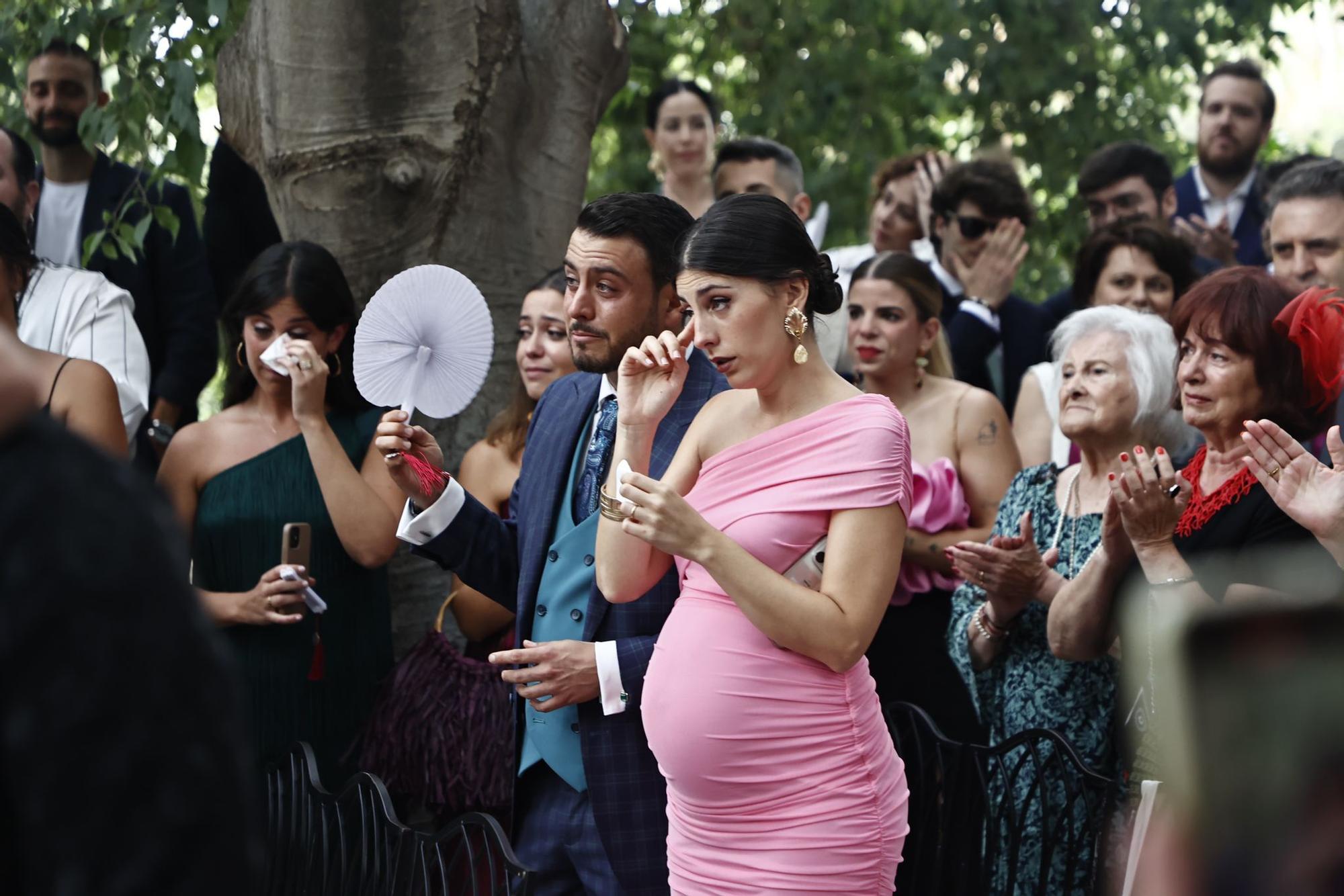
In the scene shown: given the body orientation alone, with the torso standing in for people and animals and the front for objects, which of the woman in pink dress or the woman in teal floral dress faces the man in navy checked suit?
the woman in teal floral dress

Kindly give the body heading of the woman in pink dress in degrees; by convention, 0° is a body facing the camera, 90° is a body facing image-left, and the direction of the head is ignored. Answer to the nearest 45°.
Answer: approximately 45°

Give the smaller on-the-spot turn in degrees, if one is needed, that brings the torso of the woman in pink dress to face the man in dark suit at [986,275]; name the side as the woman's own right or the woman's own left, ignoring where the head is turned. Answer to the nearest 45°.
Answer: approximately 135° to the woman's own right

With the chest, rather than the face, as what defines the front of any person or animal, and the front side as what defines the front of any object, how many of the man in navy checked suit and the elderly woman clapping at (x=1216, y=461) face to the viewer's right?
0

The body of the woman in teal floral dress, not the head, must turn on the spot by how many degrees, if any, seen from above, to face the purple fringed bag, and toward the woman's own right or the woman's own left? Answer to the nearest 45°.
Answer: approximately 45° to the woman's own right

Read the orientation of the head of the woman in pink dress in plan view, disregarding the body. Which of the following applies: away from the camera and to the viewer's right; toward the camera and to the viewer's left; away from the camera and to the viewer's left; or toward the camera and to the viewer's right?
toward the camera and to the viewer's left

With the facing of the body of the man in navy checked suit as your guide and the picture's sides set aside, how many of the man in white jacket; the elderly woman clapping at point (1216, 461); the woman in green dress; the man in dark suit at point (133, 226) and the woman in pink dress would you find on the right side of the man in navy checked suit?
3

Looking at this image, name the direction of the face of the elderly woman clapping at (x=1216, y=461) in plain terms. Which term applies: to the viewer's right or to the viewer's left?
to the viewer's left

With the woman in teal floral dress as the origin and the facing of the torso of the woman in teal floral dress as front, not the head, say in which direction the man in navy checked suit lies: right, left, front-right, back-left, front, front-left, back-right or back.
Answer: front

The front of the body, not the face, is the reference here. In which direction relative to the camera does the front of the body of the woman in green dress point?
toward the camera

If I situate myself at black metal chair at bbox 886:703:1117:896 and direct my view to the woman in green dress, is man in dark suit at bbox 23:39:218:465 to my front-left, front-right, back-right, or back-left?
front-right

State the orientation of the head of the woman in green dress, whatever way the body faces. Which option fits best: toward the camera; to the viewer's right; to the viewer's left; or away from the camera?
toward the camera

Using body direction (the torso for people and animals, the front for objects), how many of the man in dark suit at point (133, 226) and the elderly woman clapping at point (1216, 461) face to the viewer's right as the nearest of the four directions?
0

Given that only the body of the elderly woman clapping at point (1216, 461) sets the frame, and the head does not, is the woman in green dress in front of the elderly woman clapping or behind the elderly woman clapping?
in front

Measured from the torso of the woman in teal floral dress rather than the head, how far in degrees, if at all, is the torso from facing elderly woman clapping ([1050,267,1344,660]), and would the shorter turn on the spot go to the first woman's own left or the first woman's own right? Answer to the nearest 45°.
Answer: approximately 90° to the first woman's own left
